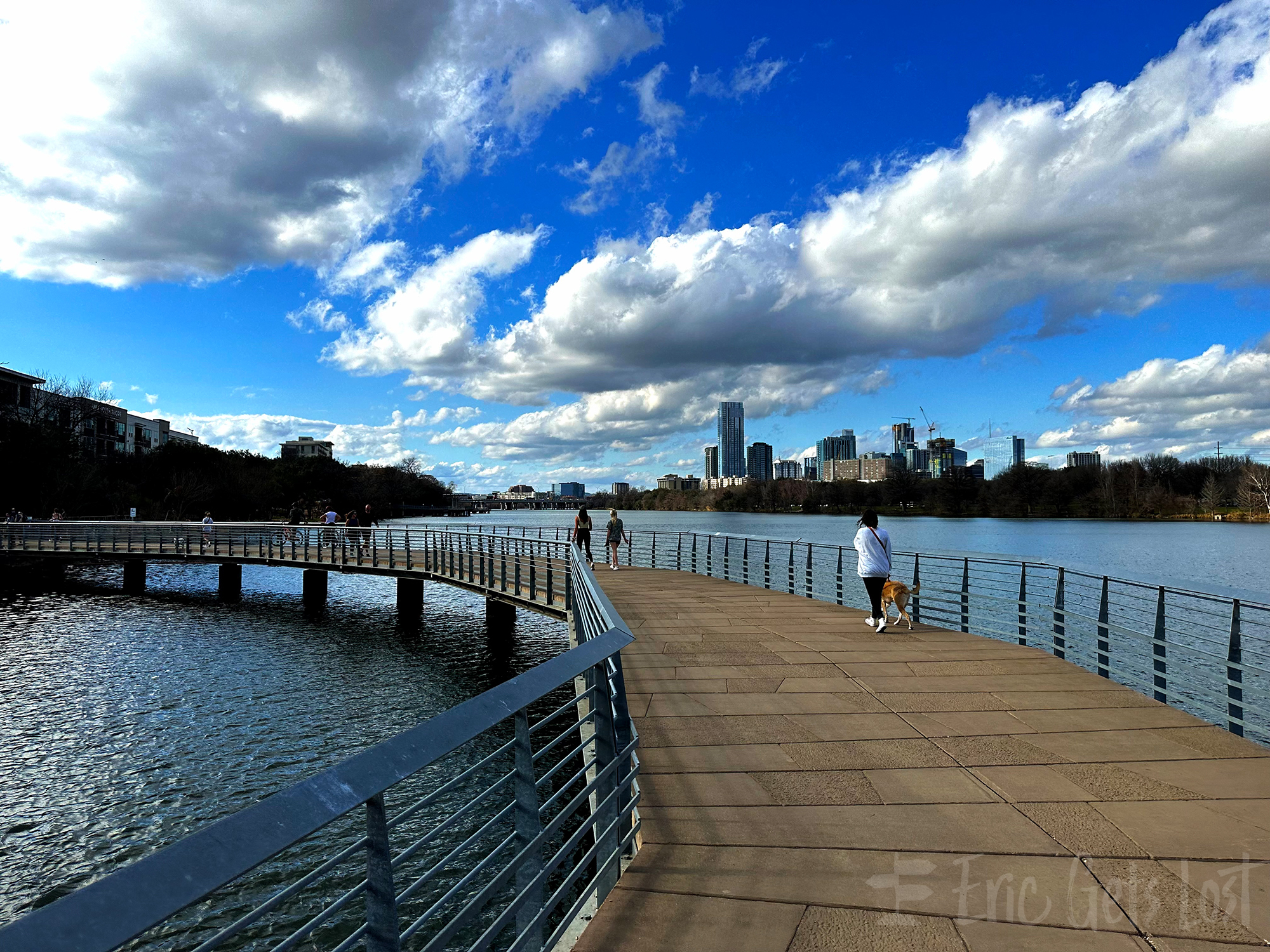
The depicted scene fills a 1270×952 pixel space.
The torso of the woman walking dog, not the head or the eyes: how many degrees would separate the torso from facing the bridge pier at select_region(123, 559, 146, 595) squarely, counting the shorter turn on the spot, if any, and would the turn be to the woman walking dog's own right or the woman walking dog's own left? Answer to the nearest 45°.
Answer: approximately 45° to the woman walking dog's own left

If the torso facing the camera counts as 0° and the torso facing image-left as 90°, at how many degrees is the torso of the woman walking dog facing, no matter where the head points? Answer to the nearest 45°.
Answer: approximately 180°

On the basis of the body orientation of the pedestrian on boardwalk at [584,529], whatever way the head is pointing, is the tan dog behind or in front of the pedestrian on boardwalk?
behind

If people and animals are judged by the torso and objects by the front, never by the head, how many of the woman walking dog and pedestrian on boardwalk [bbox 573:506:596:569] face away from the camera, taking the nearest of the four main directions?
2

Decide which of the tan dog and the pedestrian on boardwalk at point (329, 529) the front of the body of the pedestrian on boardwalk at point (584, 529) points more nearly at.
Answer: the pedestrian on boardwalk

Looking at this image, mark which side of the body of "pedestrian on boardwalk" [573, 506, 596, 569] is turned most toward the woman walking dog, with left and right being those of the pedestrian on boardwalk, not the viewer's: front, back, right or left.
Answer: back

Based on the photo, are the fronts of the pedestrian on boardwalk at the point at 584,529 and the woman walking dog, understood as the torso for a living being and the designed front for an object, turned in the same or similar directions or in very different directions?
same or similar directions

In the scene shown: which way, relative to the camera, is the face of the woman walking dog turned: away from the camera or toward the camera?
away from the camera

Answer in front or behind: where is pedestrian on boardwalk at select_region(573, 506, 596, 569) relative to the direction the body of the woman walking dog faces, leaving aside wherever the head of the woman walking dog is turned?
in front

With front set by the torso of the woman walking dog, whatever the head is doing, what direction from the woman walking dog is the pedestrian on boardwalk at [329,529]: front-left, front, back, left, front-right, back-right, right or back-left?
front-left

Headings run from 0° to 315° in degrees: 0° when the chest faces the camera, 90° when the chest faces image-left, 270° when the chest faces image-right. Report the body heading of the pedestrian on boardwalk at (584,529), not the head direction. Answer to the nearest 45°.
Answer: approximately 180°
